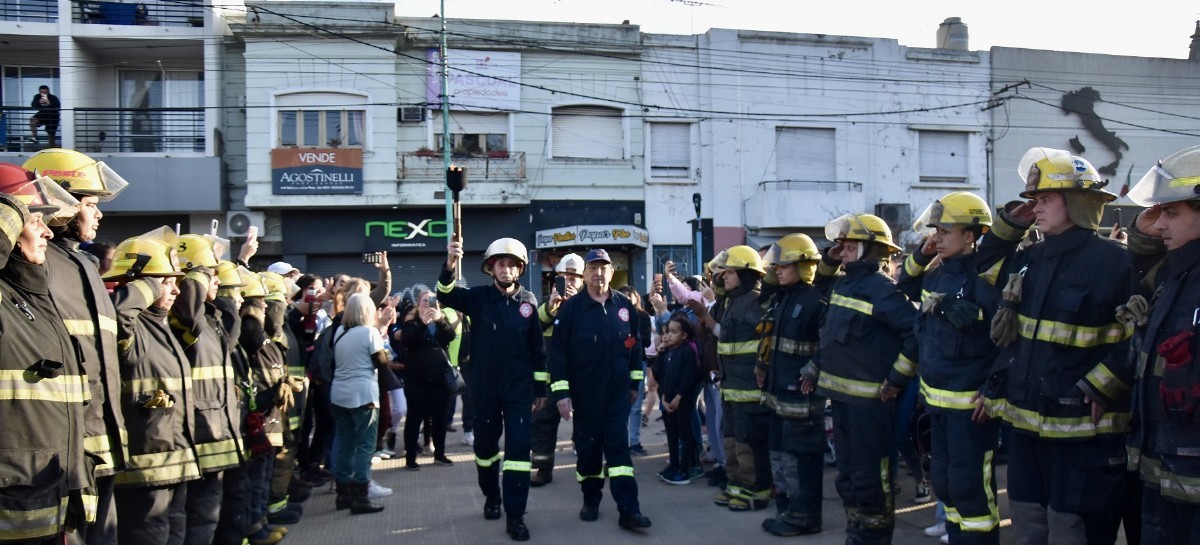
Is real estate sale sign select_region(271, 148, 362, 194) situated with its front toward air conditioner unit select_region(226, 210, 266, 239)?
no

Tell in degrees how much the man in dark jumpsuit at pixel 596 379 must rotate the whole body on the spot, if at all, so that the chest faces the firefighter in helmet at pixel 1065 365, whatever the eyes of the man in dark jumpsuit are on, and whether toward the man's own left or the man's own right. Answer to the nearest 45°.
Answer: approximately 45° to the man's own left

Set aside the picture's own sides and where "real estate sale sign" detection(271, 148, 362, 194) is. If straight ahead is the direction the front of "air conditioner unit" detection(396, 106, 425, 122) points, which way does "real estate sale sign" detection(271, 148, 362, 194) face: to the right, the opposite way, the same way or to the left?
the same way

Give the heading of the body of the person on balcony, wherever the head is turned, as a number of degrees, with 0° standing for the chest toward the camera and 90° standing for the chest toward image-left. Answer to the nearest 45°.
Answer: approximately 0°

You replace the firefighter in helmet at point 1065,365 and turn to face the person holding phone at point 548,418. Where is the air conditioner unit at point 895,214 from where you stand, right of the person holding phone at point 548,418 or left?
right

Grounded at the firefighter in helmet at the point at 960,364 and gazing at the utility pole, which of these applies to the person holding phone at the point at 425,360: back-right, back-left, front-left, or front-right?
front-left

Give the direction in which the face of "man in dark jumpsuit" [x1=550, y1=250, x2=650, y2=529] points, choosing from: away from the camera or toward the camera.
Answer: toward the camera

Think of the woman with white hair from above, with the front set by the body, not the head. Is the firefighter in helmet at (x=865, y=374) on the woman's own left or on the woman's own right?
on the woman's own right

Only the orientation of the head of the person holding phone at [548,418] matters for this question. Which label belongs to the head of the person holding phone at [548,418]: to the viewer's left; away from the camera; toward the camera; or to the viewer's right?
toward the camera

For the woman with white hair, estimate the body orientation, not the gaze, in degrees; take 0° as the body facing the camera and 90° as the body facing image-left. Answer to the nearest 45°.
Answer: approximately 225°

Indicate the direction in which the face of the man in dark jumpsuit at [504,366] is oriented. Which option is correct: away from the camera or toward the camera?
toward the camera

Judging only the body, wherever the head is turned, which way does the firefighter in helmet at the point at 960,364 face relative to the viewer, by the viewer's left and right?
facing the viewer and to the left of the viewer

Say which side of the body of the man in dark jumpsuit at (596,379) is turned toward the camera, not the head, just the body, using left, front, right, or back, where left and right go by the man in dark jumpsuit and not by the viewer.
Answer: front

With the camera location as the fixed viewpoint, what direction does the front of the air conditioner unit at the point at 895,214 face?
facing the viewer

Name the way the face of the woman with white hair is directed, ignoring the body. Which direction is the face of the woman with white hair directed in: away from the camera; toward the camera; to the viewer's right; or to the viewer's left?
away from the camera

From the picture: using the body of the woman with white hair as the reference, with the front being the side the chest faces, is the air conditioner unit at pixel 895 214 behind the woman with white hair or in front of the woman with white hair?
in front

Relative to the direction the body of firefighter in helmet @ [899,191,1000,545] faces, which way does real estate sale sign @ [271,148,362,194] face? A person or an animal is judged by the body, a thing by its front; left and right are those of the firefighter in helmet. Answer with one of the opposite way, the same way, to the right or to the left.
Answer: to the left
